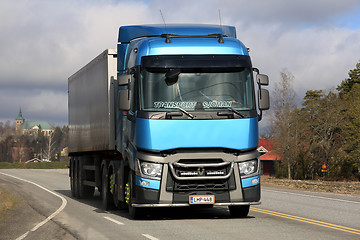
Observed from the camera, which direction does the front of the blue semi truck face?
facing the viewer
